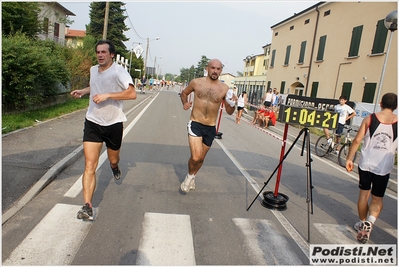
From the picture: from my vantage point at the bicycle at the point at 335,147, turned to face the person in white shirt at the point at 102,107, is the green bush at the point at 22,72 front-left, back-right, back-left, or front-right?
front-right

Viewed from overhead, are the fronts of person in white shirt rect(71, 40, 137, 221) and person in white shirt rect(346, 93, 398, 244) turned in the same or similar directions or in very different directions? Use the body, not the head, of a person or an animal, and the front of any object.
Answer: very different directions

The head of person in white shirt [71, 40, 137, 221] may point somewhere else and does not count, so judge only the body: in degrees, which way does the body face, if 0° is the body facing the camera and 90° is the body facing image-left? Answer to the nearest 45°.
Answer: approximately 45°

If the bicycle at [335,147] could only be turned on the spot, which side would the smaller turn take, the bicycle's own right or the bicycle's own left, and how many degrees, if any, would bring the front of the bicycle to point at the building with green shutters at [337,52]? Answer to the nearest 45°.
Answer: approximately 135° to the bicycle's own left

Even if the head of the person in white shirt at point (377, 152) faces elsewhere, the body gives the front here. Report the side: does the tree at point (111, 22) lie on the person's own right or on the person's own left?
on the person's own left

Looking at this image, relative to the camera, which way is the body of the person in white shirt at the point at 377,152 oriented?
away from the camera

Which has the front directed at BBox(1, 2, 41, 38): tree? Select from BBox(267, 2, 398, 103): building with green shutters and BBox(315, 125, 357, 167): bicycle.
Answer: the building with green shutters

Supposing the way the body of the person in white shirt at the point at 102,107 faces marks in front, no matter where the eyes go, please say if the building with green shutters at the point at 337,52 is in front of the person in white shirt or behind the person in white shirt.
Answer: behind

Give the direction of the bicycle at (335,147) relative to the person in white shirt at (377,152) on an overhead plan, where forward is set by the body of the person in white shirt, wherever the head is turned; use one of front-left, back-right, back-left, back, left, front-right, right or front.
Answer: front

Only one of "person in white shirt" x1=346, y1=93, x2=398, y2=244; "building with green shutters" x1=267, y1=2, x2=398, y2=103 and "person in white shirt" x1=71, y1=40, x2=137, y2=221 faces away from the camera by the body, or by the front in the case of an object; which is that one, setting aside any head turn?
"person in white shirt" x1=346, y1=93, x2=398, y2=244

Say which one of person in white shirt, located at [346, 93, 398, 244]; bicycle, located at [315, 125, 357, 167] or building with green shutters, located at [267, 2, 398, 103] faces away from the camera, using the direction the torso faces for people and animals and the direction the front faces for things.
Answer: the person in white shirt

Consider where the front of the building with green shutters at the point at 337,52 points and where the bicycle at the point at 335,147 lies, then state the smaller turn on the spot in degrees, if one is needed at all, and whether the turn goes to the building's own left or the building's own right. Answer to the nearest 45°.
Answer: approximately 45° to the building's own left

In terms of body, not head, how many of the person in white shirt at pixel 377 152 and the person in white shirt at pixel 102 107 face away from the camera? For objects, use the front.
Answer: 1

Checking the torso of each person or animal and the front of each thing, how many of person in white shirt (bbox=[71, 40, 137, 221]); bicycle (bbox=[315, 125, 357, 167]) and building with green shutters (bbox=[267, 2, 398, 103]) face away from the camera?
0

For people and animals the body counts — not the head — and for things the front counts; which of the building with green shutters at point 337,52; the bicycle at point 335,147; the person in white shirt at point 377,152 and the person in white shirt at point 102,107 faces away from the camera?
the person in white shirt at point 377,152

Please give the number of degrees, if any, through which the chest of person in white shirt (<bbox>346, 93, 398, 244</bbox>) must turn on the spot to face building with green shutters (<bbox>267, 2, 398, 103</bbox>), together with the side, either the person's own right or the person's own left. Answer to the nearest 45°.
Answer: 0° — they already face it

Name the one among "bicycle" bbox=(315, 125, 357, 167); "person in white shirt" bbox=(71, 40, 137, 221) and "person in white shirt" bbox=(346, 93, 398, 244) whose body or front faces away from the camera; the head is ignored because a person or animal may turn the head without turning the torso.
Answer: "person in white shirt" bbox=(346, 93, 398, 244)

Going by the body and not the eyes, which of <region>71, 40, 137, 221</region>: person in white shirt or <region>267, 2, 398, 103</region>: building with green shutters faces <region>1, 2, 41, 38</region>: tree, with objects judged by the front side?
the building with green shutters

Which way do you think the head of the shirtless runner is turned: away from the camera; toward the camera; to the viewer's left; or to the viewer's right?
toward the camera

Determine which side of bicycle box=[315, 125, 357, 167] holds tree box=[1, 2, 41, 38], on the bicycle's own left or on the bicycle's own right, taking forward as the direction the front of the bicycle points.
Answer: on the bicycle's own right

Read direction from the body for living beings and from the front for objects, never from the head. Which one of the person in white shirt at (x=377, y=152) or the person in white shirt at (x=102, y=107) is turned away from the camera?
the person in white shirt at (x=377, y=152)
